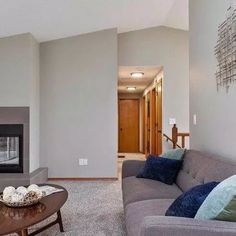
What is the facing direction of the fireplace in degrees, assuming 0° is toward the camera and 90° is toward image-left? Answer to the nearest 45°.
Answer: approximately 0°

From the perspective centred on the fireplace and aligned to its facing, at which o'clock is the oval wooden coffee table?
The oval wooden coffee table is roughly at 12 o'clock from the fireplace.

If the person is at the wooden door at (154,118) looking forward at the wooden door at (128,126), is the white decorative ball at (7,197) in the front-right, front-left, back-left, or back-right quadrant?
back-left

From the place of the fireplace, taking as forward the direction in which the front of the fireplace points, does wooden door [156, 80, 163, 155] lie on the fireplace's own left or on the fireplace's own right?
on the fireplace's own left

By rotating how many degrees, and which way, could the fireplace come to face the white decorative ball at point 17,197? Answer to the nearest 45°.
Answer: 0° — it already faces it

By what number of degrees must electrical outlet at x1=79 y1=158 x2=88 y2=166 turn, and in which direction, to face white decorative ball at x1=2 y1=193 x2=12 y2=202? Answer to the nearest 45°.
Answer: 0° — it already faces it

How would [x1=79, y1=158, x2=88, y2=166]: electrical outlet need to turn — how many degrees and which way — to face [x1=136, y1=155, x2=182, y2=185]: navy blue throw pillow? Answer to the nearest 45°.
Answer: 0° — it already faces it

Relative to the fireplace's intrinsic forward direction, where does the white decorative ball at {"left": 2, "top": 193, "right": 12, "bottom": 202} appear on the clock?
The white decorative ball is roughly at 12 o'clock from the fireplace.
